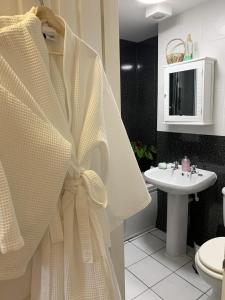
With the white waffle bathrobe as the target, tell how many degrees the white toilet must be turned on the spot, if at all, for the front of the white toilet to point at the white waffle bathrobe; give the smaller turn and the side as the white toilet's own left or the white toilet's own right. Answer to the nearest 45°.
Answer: approximately 45° to the white toilet's own left

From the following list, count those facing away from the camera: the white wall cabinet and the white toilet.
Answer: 0

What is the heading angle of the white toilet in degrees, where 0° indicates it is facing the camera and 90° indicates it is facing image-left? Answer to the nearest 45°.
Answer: approximately 45°

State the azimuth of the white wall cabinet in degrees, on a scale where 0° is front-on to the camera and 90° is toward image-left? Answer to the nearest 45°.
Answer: approximately 45°
